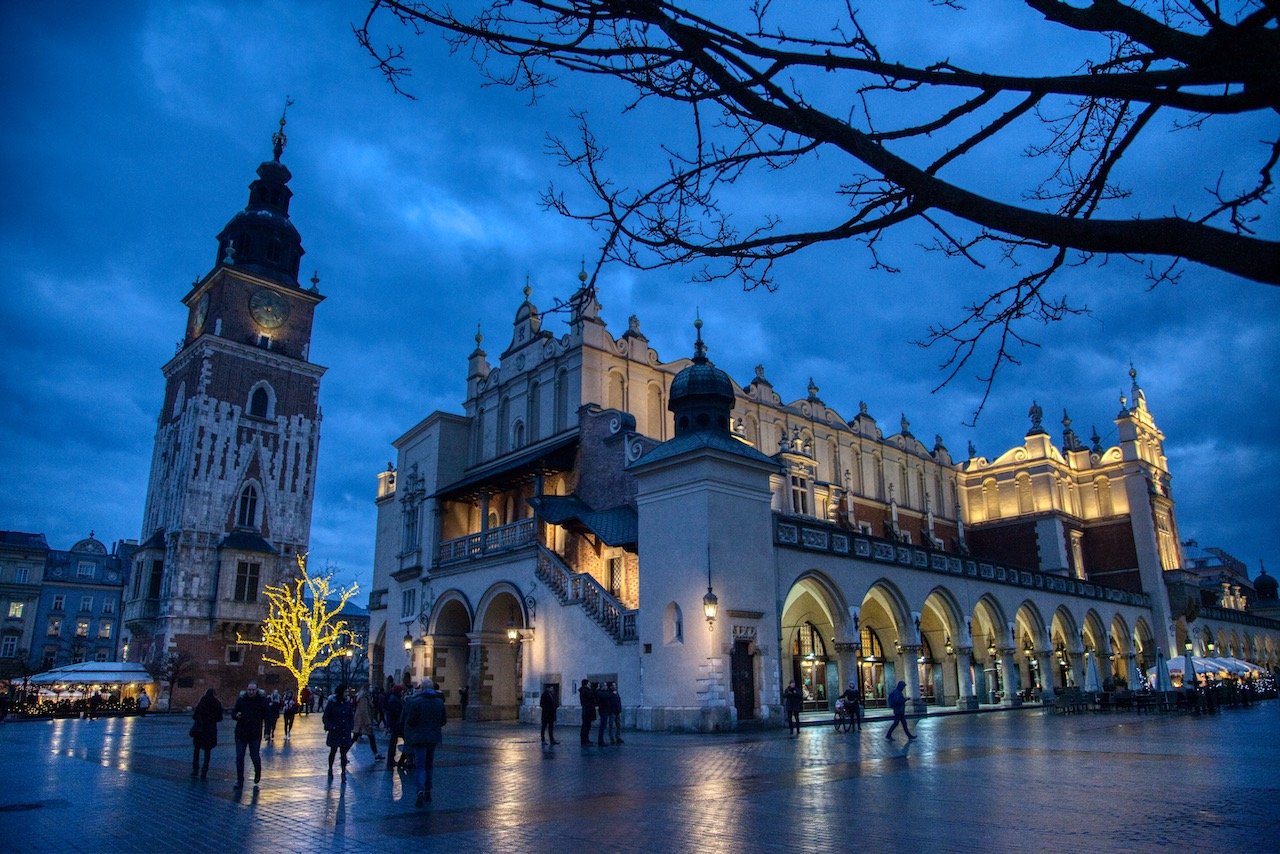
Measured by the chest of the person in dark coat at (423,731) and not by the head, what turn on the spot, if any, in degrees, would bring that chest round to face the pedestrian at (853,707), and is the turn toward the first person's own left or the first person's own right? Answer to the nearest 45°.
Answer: approximately 45° to the first person's own right

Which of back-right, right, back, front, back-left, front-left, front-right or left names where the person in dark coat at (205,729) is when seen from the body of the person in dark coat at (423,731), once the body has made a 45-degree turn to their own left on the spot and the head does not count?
front

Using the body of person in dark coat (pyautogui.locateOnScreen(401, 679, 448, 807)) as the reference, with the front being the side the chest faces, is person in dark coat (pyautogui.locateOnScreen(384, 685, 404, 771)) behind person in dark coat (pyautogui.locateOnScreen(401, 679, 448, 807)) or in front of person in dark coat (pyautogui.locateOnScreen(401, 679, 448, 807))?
in front

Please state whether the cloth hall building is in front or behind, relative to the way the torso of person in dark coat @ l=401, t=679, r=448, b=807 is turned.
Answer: in front

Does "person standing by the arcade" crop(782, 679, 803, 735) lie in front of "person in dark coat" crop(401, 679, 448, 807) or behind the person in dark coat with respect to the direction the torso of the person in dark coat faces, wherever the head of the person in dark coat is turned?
in front

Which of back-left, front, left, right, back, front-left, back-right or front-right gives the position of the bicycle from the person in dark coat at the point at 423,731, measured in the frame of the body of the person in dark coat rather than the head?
front-right

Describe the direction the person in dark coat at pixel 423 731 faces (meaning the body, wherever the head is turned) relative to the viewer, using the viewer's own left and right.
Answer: facing away from the viewer
